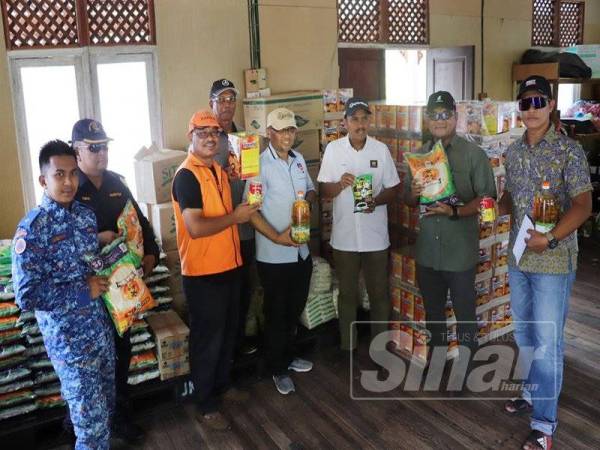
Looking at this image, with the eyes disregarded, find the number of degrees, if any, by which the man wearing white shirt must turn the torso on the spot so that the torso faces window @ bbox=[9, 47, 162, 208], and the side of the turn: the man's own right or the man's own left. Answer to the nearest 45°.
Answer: approximately 90° to the man's own right

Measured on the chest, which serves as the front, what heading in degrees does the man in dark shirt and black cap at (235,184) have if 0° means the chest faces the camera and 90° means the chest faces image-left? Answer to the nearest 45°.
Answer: approximately 315°

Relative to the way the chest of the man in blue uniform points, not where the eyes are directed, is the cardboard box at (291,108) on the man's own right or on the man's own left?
on the man's own left

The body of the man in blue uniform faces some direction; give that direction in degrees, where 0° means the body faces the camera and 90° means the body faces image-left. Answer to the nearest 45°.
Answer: approximately 315°

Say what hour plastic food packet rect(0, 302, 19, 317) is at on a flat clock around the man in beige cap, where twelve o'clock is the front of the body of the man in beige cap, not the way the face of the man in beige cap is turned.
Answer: The plastic food packet is roughly at 4 o'clock from the man in beige cap.

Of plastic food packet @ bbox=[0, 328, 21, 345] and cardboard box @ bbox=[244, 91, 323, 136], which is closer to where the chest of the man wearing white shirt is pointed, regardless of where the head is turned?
the plastic food packet

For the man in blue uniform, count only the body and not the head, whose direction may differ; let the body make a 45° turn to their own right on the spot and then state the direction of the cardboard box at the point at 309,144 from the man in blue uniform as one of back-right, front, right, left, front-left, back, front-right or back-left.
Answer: back-left

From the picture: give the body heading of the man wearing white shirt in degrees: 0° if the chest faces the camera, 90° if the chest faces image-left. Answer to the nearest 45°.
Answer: approximately 0°

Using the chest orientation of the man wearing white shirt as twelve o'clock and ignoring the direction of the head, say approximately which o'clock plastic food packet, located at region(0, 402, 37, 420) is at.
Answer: The plastic food packet is roughly at 2 o'clock from the man wearing white shirt.
